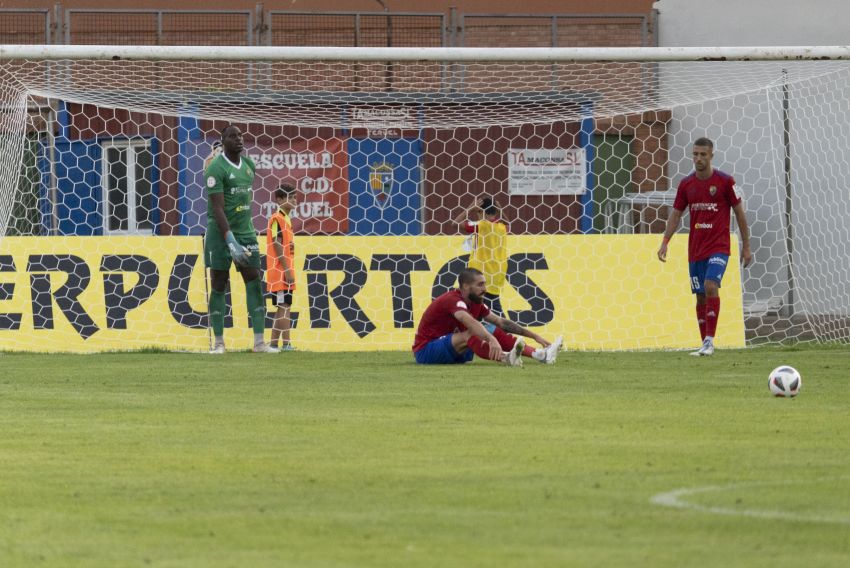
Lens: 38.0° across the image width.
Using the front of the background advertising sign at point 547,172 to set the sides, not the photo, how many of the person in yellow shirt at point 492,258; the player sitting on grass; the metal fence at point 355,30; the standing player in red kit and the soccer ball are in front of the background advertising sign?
4

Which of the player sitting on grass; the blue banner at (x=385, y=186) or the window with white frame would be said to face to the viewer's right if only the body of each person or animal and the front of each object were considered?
the player sitting on grass

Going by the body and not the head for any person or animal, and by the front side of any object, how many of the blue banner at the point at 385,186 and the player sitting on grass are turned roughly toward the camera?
1

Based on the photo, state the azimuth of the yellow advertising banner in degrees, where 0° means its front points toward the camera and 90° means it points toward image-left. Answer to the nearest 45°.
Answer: approximately 0°

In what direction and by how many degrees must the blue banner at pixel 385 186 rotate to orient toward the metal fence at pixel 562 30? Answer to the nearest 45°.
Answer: approximately 135° to its left

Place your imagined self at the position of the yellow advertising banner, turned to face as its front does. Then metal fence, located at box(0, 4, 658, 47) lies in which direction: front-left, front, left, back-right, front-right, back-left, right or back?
back

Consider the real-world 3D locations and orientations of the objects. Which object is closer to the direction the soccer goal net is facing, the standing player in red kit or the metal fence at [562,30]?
the standing player in red kit

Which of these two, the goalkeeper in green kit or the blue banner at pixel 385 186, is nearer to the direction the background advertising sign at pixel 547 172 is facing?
the goalkeeper in green kit

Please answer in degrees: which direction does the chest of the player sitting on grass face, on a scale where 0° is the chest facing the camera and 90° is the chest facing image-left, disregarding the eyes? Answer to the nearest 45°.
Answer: approximately 270°
